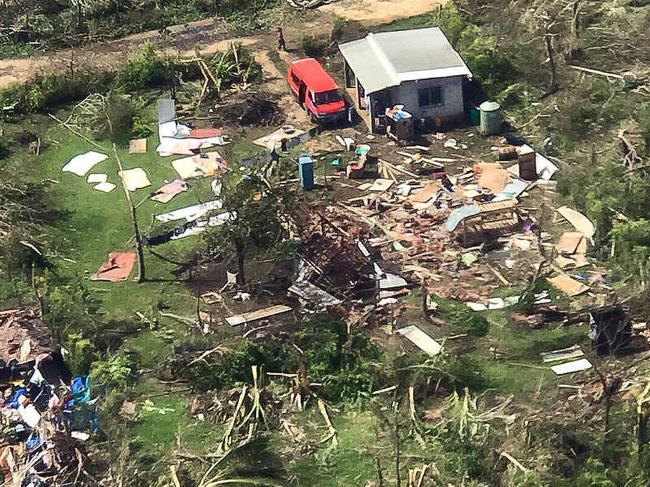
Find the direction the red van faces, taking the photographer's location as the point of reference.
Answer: facing the viewer and to the right of the viewer

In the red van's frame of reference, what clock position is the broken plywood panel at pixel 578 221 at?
The broken plywood panel is roughly at 12 o'clock from the red van.

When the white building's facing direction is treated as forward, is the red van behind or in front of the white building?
in front

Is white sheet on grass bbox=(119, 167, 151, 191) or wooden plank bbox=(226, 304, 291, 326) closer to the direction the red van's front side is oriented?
the wooden plank

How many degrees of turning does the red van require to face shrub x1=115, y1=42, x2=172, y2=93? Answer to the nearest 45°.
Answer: approximately 180°

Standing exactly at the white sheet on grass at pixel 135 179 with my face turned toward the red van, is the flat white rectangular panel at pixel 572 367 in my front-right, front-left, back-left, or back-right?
front-right

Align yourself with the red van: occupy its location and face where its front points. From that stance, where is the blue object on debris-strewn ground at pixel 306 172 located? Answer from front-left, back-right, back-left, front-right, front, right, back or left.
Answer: front-right

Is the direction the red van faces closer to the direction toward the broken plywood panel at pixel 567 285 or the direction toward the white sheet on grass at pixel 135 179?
the broken plywood panel

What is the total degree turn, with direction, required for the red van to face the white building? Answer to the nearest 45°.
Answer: approximately 45° to its left

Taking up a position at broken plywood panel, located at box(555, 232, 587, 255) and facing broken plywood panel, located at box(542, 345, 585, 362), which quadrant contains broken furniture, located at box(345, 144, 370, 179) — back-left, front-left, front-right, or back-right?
back-right

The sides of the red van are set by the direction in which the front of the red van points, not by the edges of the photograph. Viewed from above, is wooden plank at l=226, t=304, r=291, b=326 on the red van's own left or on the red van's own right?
on the red van's own right

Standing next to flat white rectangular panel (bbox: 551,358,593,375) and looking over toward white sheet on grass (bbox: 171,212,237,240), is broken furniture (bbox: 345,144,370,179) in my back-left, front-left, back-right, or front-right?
front-right

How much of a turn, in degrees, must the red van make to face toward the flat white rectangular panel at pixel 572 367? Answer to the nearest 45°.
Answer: approximately 45° to its right
